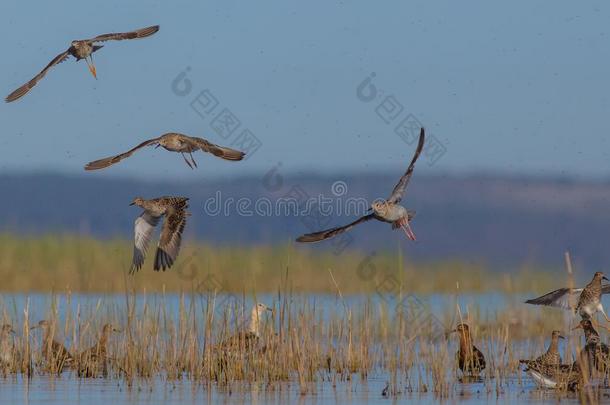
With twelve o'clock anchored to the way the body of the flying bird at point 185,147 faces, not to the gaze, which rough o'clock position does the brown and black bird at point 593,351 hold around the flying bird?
The brown and black bird is roughly at 8 o'clock from the flying bird.

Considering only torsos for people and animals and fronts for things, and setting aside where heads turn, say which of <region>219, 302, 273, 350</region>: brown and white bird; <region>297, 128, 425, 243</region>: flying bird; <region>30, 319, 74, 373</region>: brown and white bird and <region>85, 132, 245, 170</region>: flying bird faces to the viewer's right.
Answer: <region>219, 302, 273, 350</region>: brown and white bird

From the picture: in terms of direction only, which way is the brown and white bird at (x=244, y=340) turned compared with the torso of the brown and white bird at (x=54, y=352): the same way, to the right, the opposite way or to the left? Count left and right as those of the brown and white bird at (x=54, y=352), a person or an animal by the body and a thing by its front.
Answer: the opposite way

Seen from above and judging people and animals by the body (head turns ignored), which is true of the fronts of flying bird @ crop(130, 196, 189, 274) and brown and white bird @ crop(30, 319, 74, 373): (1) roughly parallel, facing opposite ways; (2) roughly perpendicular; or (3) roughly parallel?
roughly parallel

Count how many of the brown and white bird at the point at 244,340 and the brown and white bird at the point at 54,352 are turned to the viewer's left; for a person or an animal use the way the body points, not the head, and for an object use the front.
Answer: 1

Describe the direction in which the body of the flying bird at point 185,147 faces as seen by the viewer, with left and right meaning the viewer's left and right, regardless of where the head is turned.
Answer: facing the viewer and to the left of the viewer

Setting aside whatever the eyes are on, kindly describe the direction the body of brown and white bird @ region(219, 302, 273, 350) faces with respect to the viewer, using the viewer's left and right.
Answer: facing to the right of the viewer

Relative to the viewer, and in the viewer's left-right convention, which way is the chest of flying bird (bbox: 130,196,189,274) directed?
facing to the left of the viewer

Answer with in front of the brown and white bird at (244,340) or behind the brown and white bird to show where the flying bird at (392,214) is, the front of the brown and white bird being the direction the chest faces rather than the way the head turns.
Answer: in front

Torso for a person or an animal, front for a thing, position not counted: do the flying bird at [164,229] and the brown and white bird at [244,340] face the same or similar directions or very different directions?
very different directions

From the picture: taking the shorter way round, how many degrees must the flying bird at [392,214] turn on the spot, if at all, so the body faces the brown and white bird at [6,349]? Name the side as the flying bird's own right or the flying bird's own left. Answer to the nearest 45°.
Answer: approximately 45° to the flying bird's own right

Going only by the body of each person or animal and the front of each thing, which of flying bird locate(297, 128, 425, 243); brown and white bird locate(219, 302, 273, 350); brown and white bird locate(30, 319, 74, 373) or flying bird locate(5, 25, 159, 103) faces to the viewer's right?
brown and white bird locate(219, 302, 273, 350)

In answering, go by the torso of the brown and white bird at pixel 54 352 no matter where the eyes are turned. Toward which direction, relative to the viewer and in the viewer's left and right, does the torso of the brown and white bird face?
facing to the left of the viewer
